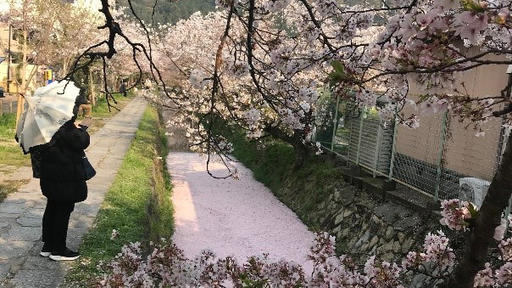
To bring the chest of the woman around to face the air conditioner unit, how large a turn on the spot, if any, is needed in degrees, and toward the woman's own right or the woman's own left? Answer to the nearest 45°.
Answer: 0° — they already face it

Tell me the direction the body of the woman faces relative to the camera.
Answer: to the viewer's right

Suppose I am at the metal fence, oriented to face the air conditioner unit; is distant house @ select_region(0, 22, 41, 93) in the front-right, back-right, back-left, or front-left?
back-right

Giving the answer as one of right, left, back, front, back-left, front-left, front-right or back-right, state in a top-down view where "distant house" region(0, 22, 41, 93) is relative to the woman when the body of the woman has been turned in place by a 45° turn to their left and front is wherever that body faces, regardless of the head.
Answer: front-left

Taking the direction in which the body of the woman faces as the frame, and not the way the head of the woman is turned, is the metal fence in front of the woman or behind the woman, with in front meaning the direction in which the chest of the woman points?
in front
